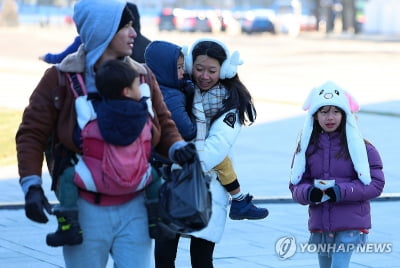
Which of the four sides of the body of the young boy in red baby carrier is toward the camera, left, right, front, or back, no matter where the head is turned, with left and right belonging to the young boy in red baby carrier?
back

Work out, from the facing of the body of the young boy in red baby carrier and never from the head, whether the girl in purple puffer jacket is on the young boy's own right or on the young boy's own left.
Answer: on the young boy's own right
